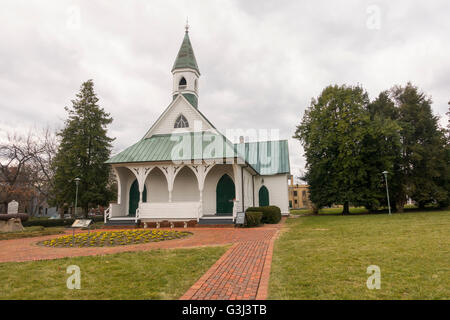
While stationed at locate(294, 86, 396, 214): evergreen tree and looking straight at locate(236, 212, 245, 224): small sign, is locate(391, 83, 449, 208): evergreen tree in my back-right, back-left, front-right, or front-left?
back-left

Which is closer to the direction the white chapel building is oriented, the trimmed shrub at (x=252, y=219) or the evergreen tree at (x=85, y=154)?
the trimmed shrub

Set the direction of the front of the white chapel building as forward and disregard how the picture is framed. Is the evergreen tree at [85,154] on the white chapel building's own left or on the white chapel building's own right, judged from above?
on the white chapel building's own right

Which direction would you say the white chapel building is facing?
toward the camera

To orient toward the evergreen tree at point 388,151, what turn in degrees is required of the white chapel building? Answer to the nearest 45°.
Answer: approximately 90° to its left

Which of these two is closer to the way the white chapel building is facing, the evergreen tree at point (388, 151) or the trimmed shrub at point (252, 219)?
the trimmed shrub

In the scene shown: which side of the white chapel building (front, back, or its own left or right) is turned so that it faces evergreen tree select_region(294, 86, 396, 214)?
left

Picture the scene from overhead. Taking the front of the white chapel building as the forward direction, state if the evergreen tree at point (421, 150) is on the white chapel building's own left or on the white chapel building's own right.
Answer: on the white chapel building's own left
